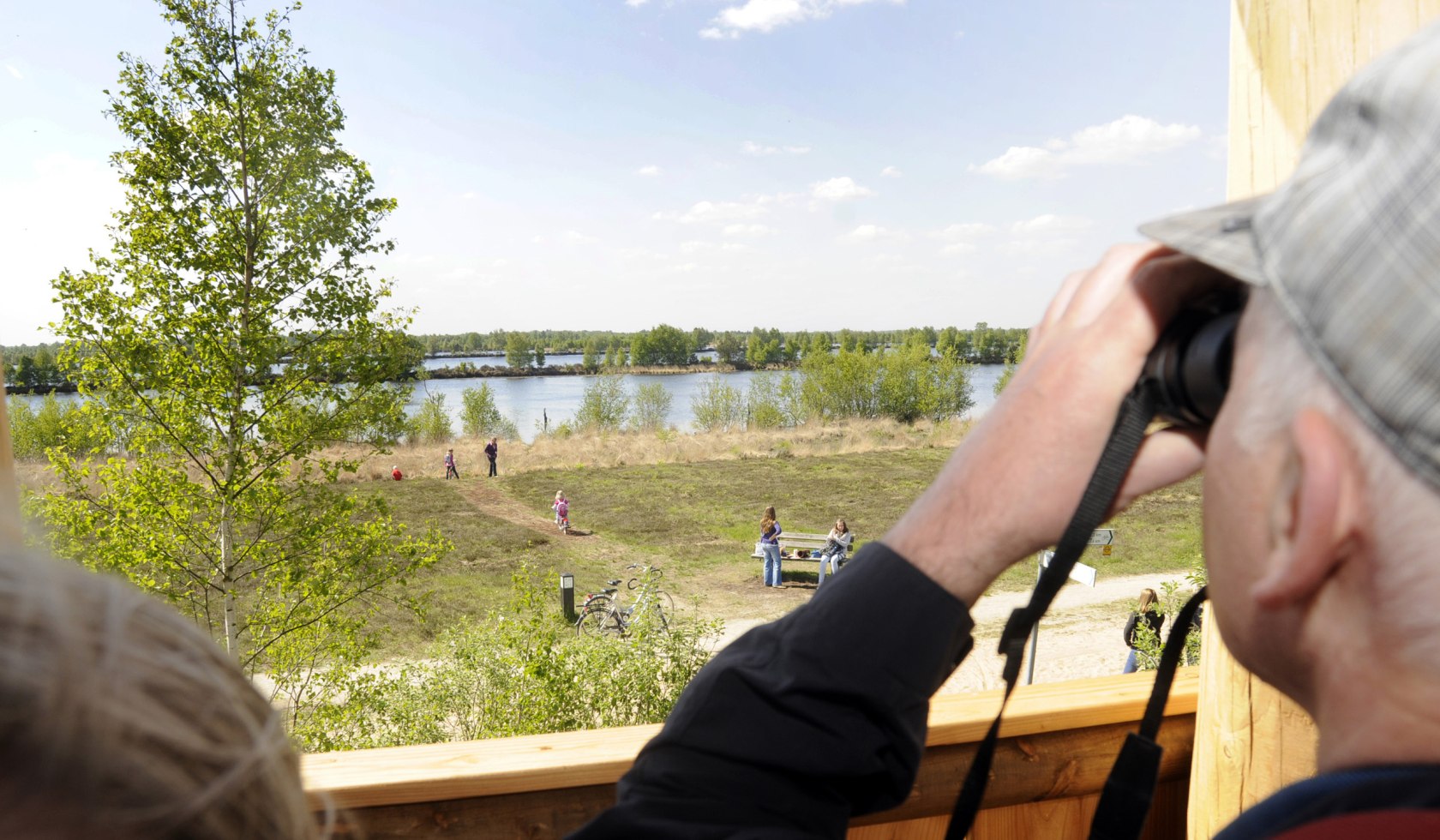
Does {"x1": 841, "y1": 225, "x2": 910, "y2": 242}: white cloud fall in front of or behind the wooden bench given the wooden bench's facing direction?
behind

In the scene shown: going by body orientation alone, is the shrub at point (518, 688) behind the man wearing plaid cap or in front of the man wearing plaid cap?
in front

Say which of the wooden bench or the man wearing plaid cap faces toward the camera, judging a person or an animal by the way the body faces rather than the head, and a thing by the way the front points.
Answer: the wooden bench

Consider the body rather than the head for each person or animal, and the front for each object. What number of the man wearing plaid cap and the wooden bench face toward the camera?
1

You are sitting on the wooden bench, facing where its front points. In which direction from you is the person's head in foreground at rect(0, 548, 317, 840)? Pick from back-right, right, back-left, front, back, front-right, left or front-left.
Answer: front

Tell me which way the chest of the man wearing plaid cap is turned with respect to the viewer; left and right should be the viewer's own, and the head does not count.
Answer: facing away from the viewer and to the left of the viewer

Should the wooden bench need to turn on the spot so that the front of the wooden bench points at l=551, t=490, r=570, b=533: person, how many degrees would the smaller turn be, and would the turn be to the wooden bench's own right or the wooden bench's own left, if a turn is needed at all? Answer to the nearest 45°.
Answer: approximately 135° to the wooden bench's own right

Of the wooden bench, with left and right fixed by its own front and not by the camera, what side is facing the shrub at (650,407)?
back

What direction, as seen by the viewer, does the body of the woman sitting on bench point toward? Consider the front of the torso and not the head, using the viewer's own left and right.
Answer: facing the viewer and to the left of the viewer

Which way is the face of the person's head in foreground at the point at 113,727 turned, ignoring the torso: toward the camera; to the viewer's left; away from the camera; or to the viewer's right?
away from the camera

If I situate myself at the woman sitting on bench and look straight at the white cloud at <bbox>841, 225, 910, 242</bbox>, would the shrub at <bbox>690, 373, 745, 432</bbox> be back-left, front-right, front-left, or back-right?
front-left

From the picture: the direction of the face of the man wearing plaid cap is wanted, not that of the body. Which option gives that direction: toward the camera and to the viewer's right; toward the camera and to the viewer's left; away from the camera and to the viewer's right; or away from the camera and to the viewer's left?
away from the camera and to the viewer's left

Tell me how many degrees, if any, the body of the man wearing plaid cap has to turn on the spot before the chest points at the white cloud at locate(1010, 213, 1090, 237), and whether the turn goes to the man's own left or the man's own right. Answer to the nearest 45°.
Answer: approximately 45° to the man's own right

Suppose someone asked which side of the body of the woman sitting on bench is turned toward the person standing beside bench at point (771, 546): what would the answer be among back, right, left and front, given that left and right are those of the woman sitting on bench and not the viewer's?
right

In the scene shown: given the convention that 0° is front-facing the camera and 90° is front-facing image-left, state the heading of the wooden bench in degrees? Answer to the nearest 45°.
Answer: approximately 0°
